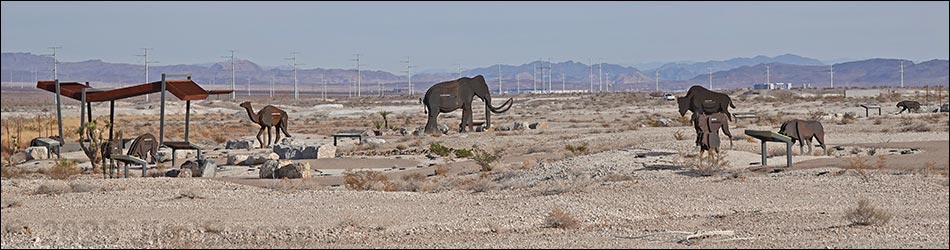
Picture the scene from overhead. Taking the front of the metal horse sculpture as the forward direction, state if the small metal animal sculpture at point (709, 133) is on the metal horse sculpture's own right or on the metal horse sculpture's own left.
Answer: on the metal horse sculpture's own left

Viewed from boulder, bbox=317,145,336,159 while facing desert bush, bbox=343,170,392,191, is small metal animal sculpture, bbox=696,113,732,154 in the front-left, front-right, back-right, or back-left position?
front-left

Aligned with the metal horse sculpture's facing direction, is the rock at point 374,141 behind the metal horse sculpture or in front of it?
in front

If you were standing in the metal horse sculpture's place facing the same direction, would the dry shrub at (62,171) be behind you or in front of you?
in front

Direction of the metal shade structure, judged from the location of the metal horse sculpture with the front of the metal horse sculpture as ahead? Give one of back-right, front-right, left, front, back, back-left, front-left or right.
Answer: front

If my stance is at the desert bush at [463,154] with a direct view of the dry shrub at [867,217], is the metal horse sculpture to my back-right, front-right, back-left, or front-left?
front-left

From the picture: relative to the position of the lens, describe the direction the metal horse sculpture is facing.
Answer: facing to the left of the viewer

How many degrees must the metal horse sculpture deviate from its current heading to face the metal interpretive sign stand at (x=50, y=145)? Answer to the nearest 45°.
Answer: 0° — it already faces it
